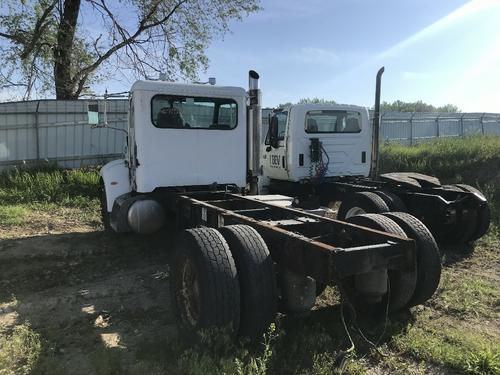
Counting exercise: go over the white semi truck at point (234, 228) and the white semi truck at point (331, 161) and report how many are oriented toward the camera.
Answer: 0

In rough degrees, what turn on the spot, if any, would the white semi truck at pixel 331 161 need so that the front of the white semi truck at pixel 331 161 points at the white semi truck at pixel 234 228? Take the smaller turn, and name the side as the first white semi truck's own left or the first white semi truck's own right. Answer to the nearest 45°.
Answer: approximately 135° to the first white semi truck's own left

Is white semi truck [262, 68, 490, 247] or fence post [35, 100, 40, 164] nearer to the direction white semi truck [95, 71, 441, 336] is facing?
the fence post

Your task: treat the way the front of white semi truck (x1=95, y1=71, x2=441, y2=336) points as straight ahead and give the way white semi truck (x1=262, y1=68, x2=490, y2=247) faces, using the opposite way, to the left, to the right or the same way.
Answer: the same way

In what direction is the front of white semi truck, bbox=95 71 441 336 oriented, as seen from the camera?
facing away from the viewer and to the left of the viewer

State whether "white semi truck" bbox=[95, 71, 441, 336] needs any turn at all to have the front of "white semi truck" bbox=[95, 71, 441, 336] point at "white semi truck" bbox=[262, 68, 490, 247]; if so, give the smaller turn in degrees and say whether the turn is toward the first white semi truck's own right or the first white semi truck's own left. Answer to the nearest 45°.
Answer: approximately 45° to the first white semi truck's own right

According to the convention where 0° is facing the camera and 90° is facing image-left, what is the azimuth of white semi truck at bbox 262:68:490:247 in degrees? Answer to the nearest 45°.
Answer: approximately 135°

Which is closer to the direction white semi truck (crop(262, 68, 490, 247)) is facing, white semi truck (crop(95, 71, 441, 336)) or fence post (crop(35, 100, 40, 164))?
the fence post
